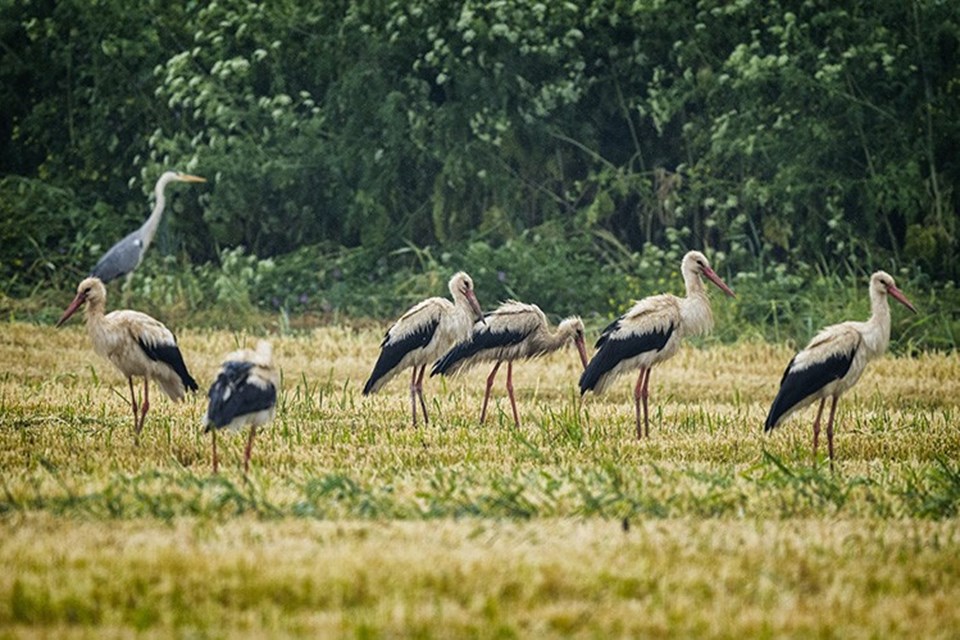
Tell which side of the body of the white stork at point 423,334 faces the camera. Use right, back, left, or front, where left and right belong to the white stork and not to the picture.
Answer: right

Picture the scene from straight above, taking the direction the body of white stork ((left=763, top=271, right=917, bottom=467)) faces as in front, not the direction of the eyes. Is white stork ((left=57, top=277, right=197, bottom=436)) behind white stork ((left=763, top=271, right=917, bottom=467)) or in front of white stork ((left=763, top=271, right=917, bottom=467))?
behind

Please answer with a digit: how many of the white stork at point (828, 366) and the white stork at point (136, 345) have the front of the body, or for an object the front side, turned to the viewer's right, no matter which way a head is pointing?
1

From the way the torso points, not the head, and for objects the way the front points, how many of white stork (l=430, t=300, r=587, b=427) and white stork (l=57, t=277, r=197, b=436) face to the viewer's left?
1

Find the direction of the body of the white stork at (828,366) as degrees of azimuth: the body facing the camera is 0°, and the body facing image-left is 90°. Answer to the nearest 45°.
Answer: approximately 270°

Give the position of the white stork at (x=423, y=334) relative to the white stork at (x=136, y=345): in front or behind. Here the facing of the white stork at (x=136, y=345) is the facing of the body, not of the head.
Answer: behind

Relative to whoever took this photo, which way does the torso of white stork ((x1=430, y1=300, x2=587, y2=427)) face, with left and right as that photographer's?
facing to the right of the viewer

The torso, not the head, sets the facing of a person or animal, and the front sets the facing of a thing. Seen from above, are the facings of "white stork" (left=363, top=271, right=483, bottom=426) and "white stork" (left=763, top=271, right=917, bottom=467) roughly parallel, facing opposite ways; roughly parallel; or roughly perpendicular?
roughly parallel

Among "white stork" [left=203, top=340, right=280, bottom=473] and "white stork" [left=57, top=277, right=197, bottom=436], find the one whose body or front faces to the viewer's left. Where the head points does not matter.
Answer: "white stork" [left=57, top=277, right=197, bottom=436]

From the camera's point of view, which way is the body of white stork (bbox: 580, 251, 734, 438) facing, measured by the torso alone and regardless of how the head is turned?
to the viewer's right

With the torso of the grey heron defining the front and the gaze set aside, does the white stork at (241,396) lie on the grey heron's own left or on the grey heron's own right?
on the grey heron's own right

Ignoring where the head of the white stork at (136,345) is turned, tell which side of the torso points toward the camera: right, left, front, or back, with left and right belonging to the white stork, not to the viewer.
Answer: left

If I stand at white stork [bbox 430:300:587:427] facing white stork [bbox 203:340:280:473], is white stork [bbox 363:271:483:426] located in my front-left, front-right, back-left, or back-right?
front-right

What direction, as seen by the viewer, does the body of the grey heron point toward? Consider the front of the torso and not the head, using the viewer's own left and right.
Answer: facing to the right of the viewer

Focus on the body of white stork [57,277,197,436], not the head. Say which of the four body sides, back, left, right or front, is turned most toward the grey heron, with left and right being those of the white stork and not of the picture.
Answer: right

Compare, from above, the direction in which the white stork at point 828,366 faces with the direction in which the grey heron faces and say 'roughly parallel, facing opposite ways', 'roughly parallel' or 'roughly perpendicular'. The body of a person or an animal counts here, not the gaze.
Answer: roughly parallel

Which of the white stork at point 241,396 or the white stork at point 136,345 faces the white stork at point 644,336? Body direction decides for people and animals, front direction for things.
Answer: the white stork at point 241,396
